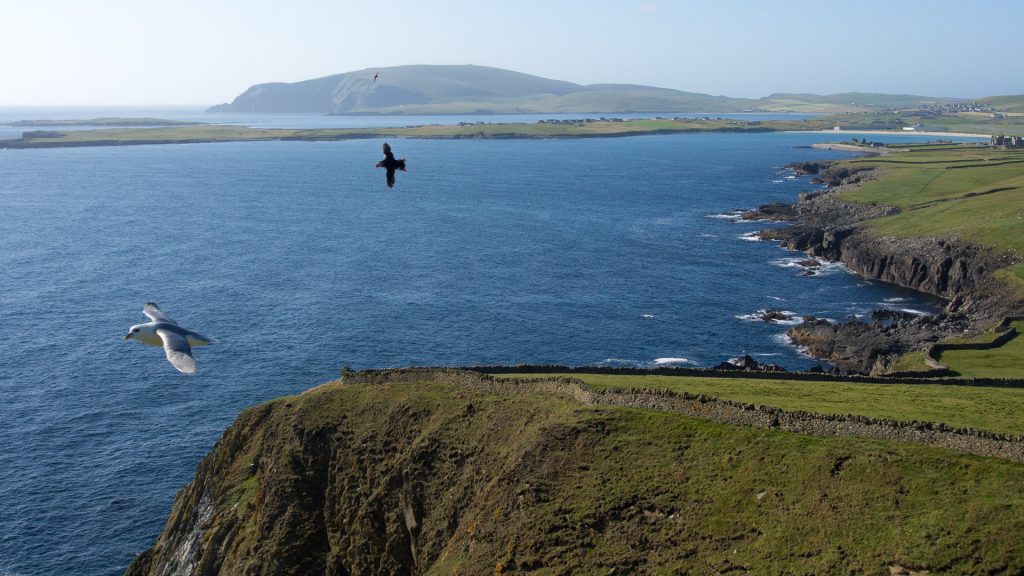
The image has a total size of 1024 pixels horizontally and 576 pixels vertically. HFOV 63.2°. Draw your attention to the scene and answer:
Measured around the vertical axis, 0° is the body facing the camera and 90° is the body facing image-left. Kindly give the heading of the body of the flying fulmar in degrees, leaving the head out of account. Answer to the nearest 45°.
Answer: approximately 90°
